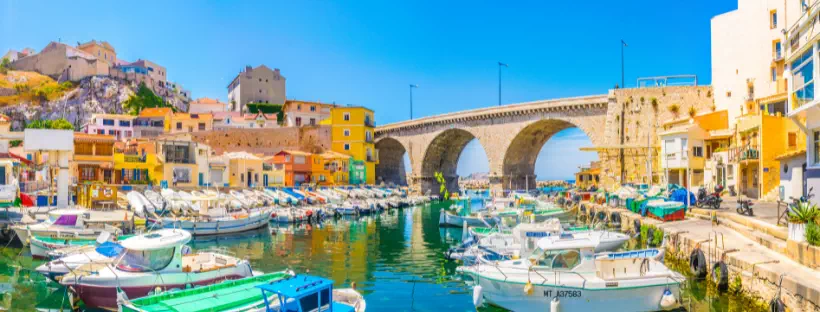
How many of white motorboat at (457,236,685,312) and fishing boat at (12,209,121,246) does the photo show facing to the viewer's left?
2

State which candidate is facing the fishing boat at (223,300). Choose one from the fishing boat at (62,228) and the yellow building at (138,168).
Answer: the yellow building

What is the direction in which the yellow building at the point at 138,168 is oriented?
toward the camera

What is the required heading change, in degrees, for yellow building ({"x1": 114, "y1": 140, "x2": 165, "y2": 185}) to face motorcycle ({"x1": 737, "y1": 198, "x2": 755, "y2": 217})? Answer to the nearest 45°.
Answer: approximately 45° to its left

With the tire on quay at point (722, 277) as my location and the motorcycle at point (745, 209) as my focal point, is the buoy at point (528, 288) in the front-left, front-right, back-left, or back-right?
back-left

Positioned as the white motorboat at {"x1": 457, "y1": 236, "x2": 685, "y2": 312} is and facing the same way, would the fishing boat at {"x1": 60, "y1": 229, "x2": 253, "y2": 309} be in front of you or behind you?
in front

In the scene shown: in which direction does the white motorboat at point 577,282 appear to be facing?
to the viewer's left

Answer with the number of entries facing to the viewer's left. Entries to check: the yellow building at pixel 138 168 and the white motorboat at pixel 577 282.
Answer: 1

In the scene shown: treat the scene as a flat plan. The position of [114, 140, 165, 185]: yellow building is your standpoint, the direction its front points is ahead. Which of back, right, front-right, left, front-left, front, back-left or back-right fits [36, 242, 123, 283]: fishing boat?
front

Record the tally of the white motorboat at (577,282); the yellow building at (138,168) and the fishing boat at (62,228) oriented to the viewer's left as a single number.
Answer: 2

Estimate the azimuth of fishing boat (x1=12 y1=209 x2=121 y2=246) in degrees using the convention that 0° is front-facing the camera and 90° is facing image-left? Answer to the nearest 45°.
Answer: approximately 90°
